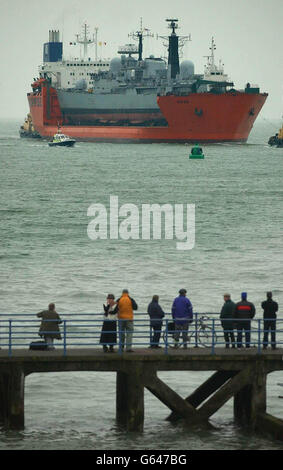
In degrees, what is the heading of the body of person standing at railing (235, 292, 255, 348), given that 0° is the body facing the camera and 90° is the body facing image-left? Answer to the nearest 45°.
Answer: approximately 180°

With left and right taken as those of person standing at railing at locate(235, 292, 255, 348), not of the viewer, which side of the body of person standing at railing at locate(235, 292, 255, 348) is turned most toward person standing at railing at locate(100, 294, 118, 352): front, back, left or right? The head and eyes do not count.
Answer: left

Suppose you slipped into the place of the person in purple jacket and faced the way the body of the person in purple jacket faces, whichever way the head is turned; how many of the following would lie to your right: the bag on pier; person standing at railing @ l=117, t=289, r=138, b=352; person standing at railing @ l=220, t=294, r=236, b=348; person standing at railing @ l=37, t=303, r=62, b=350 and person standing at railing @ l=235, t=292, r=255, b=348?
2

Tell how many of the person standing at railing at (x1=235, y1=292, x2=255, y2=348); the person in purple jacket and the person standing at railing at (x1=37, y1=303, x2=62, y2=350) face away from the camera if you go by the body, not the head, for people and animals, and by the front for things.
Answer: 3

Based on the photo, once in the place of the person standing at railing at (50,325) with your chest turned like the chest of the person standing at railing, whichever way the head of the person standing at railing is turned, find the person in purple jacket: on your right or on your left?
on your right

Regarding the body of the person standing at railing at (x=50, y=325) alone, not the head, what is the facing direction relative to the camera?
away from the camera

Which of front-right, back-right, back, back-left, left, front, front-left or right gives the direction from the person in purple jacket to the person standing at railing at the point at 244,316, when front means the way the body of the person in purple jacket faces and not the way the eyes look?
right

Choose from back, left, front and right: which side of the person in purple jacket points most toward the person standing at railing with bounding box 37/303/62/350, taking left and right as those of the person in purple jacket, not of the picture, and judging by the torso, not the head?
left

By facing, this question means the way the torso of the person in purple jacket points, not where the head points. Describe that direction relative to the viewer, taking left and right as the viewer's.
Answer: facing away from the viewer

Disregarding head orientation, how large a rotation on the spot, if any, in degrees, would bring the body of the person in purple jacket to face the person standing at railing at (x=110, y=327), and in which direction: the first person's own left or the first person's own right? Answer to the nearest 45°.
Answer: approximately 90° to the first person's own left
